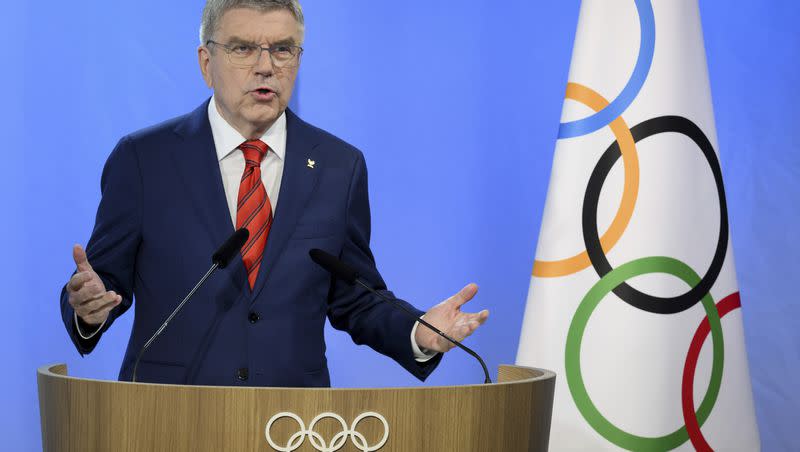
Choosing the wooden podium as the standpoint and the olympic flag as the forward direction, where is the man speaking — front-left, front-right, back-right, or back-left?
front-left

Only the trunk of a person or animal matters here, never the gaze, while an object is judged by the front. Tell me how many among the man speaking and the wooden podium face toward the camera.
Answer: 2

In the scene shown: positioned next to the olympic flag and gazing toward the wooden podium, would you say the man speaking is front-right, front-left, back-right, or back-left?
front-right

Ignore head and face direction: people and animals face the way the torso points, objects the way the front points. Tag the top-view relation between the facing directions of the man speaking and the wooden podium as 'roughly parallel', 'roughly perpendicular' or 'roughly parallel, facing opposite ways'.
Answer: roughly parallel

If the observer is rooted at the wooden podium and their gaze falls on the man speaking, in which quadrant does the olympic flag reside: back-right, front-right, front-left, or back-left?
front-right

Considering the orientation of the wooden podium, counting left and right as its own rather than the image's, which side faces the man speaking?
back

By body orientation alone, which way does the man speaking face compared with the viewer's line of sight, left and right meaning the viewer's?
facing the viewer

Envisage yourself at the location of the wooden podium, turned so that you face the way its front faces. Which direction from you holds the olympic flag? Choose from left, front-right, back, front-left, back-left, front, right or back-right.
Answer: back-left

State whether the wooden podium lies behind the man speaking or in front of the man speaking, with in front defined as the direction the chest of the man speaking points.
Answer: in front

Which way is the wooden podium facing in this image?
toward the camera

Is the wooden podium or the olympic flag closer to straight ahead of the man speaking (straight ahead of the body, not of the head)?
the wooden podium

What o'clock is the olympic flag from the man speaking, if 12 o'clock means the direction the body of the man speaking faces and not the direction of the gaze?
The olympic flag is roughly at 8 o'clock from the man speaking.
